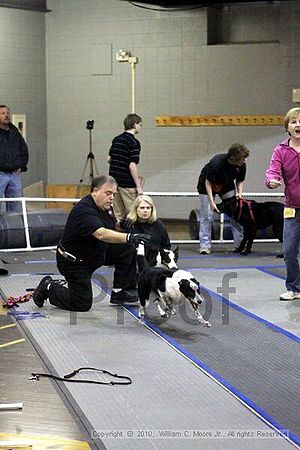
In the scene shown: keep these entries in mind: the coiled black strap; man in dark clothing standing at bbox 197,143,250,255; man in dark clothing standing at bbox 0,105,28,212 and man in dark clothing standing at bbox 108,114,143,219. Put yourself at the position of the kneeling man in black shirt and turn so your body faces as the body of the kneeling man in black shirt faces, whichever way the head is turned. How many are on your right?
1

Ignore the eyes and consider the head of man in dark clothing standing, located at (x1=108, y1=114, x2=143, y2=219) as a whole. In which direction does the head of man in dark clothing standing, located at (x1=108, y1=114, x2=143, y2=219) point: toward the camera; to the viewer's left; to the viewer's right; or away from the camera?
to the viewer's right

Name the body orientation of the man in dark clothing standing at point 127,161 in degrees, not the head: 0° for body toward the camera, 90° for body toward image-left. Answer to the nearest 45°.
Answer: approximately 225°

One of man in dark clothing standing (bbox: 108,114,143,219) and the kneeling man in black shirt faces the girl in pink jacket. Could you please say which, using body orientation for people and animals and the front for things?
the kneeling man in black shirt

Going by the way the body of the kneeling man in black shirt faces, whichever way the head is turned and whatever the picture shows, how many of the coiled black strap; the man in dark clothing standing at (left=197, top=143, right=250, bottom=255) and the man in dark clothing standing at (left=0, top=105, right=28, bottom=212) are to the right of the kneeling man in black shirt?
1

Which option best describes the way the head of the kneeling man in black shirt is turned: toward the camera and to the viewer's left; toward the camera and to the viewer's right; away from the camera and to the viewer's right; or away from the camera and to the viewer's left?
toward the camera and to the viewer's right

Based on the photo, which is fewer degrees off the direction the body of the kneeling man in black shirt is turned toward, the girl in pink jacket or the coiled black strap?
the girl in pink jacket

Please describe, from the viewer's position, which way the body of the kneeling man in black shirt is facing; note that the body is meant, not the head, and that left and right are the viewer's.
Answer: facing to the right of the viewer

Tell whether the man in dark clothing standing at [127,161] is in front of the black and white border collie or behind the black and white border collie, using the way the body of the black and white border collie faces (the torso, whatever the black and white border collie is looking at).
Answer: behind

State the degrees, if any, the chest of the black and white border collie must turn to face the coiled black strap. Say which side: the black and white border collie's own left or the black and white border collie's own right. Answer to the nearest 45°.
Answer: approximately 45° to the black and white border collie's own right

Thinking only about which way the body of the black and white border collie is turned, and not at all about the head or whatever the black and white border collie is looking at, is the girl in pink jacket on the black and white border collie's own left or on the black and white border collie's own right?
on the black and white border collie's own left

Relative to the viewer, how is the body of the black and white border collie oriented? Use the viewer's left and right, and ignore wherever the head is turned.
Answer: facing the viewer and to the right of the viewer
